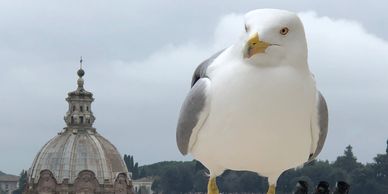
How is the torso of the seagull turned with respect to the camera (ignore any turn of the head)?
toward the camera
